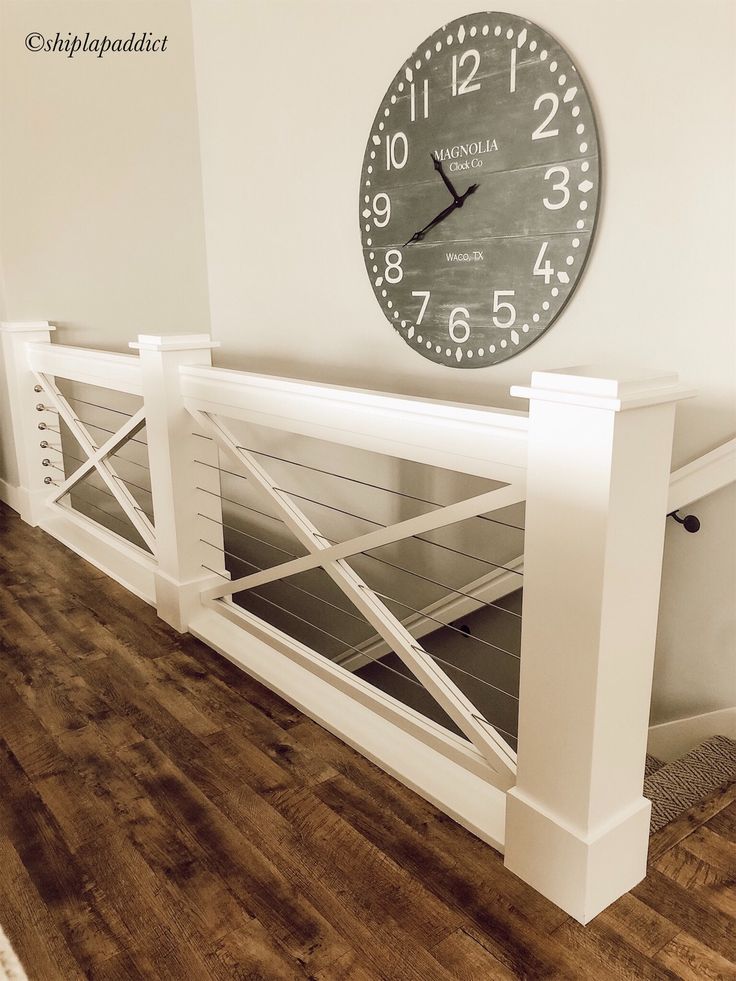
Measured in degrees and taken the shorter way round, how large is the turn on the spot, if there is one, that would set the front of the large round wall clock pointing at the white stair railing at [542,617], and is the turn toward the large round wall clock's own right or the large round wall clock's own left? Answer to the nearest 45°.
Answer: approximately 45° to the large round wall clock's own left
